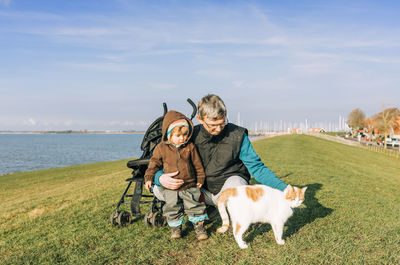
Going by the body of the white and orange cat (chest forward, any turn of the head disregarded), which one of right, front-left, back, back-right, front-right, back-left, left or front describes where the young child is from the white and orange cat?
back

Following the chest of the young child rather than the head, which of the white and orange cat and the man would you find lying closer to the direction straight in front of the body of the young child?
the white and orange cat

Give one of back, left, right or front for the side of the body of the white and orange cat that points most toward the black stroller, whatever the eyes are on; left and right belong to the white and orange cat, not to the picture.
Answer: back

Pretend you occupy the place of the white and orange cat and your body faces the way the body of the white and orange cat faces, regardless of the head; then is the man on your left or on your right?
on your left

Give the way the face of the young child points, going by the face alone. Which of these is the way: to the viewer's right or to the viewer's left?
to the viewer's right

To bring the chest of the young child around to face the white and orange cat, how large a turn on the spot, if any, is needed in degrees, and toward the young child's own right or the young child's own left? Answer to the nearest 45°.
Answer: approximately 45° to the young child's own left

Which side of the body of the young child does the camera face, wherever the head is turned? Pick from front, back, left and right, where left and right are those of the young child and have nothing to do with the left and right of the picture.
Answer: front

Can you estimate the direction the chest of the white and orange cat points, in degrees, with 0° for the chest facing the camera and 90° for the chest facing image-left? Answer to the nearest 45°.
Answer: approximately 270°
